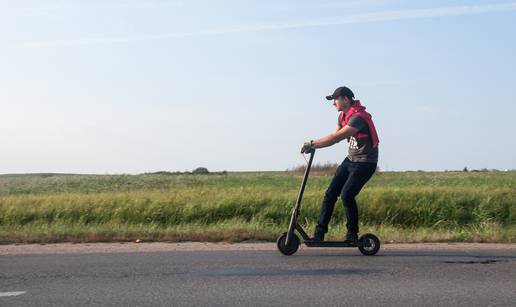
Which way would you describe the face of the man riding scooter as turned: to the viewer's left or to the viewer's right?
to the viewer's left

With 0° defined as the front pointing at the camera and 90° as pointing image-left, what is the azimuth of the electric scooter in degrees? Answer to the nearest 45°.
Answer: approximately 90°
